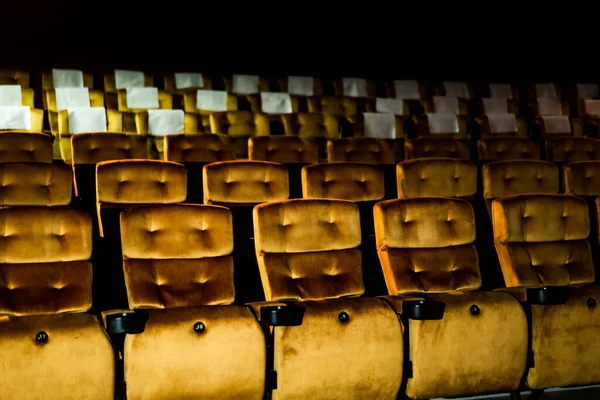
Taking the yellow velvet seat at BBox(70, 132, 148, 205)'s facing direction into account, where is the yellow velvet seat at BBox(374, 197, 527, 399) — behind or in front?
in front

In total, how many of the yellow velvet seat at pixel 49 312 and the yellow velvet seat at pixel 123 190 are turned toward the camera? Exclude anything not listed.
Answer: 2

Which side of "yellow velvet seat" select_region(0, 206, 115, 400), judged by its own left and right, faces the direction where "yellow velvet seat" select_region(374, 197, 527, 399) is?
left

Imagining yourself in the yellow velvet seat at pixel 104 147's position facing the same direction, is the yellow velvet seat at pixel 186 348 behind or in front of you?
in front

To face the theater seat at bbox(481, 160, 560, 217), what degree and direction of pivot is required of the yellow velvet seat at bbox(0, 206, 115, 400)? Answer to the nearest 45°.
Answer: approximately 90° to its left

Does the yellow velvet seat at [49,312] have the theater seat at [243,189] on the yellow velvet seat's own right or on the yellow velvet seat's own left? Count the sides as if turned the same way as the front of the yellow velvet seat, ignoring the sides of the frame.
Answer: on the yellow velvet seat's own left

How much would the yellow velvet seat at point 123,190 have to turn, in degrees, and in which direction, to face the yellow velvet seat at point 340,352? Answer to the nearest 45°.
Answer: approximately 45° to its left

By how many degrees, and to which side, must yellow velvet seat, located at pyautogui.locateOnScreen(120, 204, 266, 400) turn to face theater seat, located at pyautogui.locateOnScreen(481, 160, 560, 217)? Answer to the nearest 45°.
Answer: approximately 135° to its left

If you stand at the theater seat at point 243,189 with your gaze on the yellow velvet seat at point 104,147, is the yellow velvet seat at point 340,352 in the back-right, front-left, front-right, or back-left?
back-left

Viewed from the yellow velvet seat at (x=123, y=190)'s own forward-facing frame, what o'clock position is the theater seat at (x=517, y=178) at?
The theater seat is roughly at 9 o'clock from the yellow velvet seat.

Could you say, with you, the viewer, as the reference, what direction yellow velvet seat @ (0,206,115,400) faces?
facing the viewer

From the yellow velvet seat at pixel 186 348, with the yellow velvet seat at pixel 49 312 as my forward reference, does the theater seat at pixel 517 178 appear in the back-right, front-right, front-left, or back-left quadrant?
back-right

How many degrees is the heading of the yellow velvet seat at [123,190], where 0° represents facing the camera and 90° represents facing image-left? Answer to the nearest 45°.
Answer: approximately 0°

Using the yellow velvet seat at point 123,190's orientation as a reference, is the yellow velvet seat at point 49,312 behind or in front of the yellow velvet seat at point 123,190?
in front
